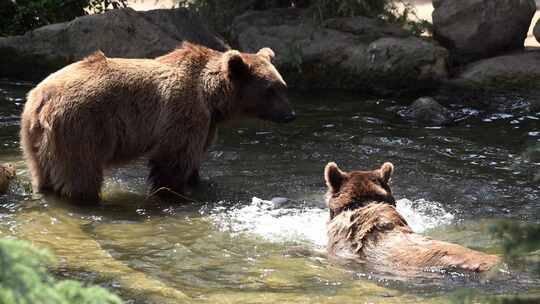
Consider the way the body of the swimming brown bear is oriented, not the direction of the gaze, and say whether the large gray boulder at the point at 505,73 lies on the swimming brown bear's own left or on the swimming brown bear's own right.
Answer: on the swimming brown bear's own right

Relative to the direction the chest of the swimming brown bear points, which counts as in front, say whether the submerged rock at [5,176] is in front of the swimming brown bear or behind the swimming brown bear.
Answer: in front

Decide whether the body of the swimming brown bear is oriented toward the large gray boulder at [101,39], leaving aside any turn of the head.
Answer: yes

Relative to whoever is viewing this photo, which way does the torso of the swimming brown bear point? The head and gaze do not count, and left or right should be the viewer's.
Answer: facing away from the viewer and to the left of the viewer

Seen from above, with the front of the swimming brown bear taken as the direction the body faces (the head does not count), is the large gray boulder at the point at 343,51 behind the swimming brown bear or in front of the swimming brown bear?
in front

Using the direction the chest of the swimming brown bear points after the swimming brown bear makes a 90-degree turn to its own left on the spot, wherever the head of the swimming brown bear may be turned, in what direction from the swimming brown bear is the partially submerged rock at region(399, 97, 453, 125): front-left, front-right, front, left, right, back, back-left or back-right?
back-right

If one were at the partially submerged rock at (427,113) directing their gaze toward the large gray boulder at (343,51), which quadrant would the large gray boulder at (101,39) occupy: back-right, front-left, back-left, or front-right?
front-left

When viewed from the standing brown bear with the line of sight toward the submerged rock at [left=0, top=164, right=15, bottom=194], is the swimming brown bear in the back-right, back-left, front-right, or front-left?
back-left

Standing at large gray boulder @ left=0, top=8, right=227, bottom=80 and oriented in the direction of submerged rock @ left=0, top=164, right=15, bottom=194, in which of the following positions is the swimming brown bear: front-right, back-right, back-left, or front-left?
front-left

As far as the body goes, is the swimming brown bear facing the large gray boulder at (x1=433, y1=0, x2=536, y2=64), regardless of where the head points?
no
